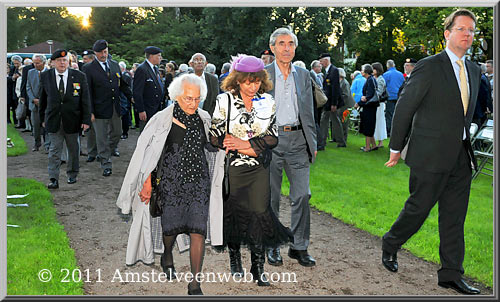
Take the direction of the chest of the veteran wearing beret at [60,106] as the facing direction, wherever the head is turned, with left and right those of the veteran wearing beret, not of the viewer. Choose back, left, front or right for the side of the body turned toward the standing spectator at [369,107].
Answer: left

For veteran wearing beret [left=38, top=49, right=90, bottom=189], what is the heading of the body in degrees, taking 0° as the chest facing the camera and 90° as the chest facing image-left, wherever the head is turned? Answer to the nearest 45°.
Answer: approximately 0°

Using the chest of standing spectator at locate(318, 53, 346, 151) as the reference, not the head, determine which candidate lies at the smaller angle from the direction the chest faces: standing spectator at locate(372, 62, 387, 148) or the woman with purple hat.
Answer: the woman with purple hat

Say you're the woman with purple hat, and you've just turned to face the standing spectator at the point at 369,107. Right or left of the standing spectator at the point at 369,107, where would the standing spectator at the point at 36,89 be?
left

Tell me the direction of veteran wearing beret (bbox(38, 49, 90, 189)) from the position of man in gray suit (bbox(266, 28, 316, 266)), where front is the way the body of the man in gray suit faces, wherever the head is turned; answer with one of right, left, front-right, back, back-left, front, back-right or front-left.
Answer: back-right

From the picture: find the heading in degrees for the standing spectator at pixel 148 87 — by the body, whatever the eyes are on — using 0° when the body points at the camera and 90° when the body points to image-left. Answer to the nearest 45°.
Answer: approximately 315°
